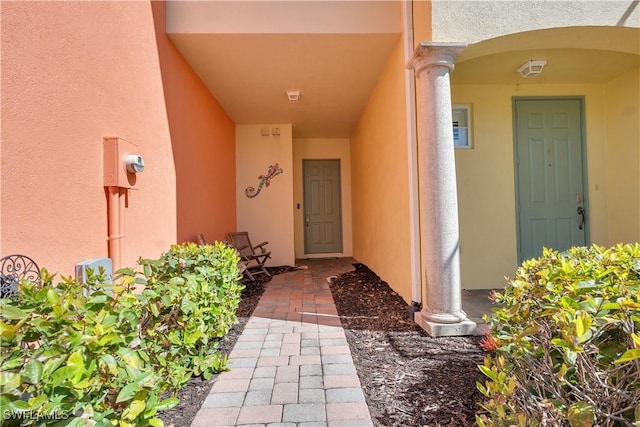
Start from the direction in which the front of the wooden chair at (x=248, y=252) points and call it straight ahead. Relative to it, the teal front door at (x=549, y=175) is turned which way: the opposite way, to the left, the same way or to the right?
to the right

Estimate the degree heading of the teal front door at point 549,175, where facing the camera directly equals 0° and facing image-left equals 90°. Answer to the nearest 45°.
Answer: approximately 0°

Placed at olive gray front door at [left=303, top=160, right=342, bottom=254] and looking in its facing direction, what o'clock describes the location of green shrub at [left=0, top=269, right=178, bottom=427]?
The green shrub is roughly at 12 o'clock from the olive gray front door.

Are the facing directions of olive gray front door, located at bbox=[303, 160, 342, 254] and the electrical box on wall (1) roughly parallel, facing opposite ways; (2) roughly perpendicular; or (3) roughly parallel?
roughly perpendicular

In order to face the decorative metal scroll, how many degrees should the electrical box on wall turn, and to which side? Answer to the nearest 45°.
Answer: approximately 90° to its right

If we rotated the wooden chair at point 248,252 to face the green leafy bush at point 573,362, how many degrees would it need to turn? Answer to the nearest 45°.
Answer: approximately 45° to its right

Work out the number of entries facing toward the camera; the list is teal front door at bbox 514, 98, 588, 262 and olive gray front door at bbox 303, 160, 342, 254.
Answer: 2

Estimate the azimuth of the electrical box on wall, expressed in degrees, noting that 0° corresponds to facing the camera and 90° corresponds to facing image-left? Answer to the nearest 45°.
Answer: approximately 315°
